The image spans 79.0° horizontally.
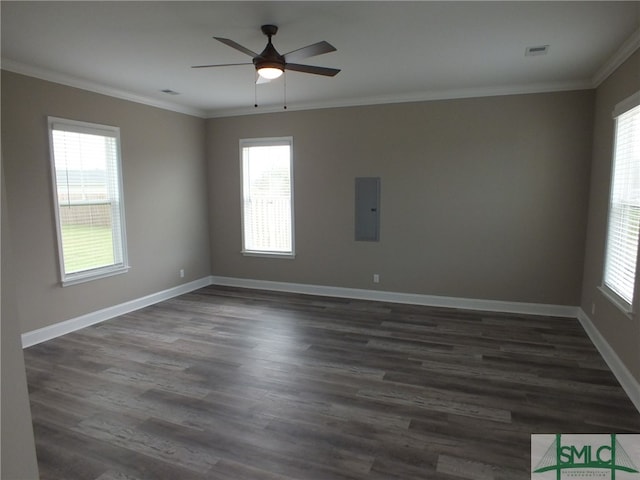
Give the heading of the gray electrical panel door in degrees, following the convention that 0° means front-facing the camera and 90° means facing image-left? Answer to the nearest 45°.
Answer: approximately 0°

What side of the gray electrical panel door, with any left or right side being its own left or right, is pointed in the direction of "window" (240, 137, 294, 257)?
right

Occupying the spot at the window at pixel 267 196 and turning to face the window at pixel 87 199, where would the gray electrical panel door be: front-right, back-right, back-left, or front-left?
back-left

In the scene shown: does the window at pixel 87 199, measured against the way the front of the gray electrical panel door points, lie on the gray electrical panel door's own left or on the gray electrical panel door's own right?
on the gray electrical panel door's own right
